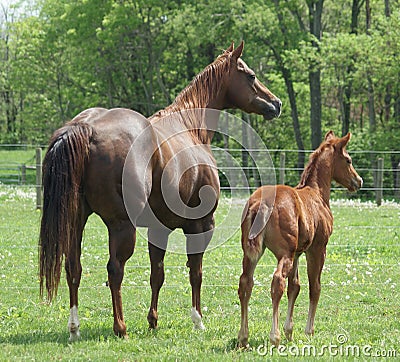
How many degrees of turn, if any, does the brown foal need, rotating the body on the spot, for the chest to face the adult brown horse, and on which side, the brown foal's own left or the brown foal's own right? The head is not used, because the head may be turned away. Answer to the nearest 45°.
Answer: approximately 135° to the brown foal's own left

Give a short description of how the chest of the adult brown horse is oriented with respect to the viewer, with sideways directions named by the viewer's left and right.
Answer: facing away from the viewer and to the right of the viewer

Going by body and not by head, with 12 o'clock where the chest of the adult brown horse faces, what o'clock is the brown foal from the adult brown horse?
The brown foal is roughly at 2 o'clock from the adult brown horse.
